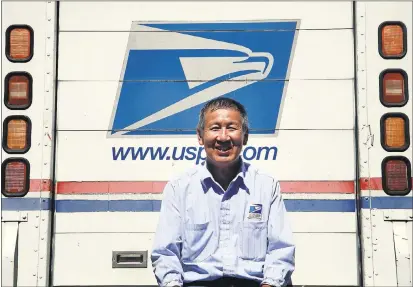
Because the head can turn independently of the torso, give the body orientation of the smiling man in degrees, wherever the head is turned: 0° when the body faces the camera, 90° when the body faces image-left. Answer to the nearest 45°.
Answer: approximately 0°
